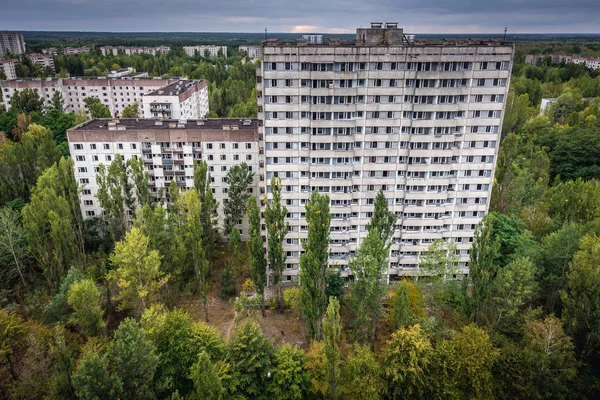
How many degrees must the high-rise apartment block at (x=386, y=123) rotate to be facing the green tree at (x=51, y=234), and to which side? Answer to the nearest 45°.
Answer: approximately 90° to its right

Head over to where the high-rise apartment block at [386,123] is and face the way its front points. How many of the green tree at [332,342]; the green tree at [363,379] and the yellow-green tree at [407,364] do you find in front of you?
3

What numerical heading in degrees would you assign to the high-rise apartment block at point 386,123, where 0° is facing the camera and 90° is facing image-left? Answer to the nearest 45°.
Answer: approximately 0°

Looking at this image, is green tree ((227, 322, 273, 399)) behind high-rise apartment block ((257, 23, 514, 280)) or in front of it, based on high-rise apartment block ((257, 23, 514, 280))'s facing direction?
in front

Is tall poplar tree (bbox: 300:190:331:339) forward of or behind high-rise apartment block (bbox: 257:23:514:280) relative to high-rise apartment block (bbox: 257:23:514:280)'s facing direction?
forward

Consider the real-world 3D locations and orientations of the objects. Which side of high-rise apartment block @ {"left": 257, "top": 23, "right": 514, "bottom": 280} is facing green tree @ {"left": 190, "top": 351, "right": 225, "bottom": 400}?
front

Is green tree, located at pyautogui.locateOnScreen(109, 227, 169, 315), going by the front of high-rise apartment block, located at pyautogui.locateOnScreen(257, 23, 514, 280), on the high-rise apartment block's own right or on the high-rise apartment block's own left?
on the high-rise apartment block's own right

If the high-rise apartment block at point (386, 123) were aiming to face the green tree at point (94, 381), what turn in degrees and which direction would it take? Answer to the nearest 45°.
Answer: approximately 45° to its right

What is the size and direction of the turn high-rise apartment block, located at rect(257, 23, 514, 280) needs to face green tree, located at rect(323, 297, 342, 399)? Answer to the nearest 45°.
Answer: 0° — it already faces it

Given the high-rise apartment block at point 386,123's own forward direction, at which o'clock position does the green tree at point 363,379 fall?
The green tree is roughly at 12 o'clock from the high-rise apartment block.

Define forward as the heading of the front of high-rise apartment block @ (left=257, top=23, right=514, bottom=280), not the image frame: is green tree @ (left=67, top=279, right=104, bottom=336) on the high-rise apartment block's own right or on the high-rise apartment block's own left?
on the high-rise apartment block's own right

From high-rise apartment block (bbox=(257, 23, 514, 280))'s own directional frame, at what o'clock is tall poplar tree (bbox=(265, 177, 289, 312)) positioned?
The tall poplar tree is roughly at 2 o'clock from the high-rise apartment block.
